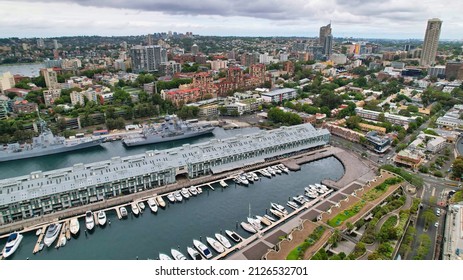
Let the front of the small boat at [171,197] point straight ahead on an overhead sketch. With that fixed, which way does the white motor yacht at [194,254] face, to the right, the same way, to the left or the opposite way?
the opposite way

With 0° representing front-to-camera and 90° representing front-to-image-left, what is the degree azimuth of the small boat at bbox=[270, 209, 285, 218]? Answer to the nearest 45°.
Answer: approximately 135°

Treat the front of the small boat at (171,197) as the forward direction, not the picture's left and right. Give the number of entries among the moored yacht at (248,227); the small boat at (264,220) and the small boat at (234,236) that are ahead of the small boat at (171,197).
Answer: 3

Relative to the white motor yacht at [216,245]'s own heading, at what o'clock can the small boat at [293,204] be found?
The small boat is roughly at 3 o'clock from the white motor yacht.

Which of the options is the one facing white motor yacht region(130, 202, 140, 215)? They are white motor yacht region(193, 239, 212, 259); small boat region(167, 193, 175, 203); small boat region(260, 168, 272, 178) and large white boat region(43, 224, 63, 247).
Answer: white motor yacht region(193, 239, 212, 259)

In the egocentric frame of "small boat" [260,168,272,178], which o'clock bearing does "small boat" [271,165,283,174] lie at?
"small boat" [271,165,283,174] is roughly at 9 o'clock from "small boat" [260,168,272,178].

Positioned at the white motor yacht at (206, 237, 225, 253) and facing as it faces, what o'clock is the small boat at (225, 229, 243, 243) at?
The small boat is roughly at 3 o'clock from the white motor yacht.

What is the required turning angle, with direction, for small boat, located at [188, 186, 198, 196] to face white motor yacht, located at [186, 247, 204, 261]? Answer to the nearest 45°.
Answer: approximately 45° to its right

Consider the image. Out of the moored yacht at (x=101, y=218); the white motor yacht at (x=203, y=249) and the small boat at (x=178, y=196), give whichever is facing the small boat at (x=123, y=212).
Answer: the white motor yacht
